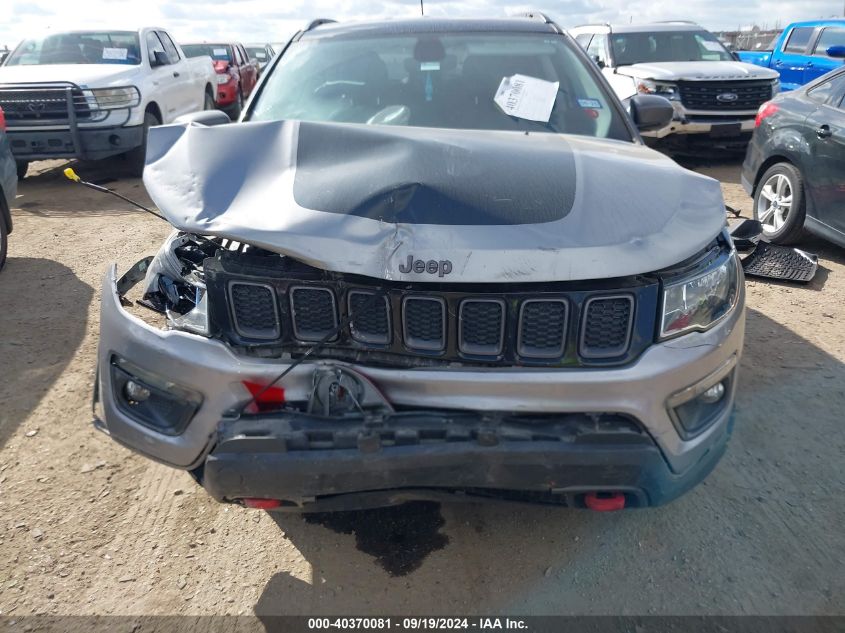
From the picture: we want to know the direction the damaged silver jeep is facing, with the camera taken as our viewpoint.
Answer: facing the viewer

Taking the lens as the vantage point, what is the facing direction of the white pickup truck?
facing the viewer and to the left of the viewer

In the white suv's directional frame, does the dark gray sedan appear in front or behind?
in front

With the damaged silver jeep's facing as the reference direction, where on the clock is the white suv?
The white suv is roughly at 7 o'clock from the damaged silver jeep.

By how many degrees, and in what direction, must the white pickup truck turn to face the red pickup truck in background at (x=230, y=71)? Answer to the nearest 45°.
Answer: approximately 180°

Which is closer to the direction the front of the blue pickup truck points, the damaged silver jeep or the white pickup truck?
the damaged silver jeep

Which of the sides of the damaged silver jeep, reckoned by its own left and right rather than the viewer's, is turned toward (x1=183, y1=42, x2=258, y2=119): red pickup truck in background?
back

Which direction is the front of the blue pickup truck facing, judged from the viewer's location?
facing the viewer and to the right of the viewer
